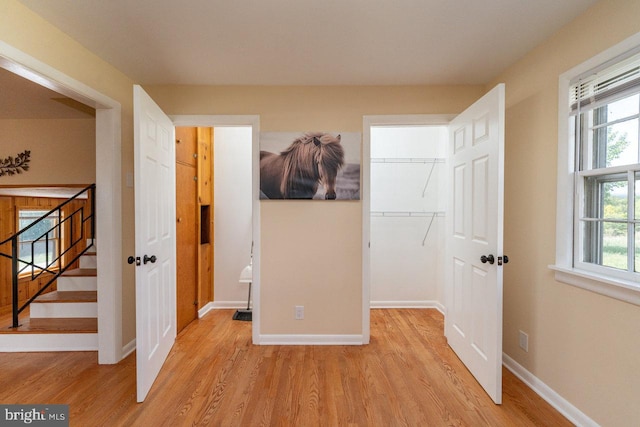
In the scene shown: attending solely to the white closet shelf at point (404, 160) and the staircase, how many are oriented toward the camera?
2

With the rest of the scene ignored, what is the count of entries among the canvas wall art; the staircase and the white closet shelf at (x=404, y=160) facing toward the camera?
3

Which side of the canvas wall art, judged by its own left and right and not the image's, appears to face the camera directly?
front

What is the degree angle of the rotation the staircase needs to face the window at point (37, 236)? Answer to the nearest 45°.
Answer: approximately 180°

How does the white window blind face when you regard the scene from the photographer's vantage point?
facing the viewer and to the left of the viewer

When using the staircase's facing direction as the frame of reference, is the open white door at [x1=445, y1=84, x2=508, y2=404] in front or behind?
in front

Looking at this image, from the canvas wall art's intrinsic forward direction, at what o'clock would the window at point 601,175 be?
The window is roughly at 10 o'clock from the canvas wall art.

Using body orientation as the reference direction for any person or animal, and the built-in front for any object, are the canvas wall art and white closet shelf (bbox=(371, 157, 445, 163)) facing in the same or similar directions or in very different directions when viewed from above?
same or similar directions

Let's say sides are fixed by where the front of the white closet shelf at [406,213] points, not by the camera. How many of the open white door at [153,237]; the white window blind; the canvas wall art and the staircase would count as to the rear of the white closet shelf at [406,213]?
0

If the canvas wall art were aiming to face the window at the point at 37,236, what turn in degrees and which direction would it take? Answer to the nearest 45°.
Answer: approximately 135° to its right

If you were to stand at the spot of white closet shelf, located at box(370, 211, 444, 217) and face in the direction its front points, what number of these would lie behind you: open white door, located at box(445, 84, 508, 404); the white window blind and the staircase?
0

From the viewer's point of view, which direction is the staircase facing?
toward the camera

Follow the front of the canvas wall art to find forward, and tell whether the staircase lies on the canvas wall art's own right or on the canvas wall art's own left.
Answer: on the canvas wall art's own right

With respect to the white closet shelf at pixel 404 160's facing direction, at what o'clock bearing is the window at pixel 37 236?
The window is roughly at 3 o'clock from the white closet shelf.

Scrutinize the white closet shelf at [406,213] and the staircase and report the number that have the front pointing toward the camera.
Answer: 2

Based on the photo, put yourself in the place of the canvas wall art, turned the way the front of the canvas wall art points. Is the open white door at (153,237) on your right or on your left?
on your right

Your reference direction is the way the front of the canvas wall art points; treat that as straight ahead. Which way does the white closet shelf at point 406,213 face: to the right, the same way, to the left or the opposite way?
the same way

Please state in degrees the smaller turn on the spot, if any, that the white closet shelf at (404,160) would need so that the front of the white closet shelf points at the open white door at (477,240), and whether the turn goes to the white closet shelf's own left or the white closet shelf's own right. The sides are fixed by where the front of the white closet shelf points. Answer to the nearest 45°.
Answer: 0° — it already faces it
